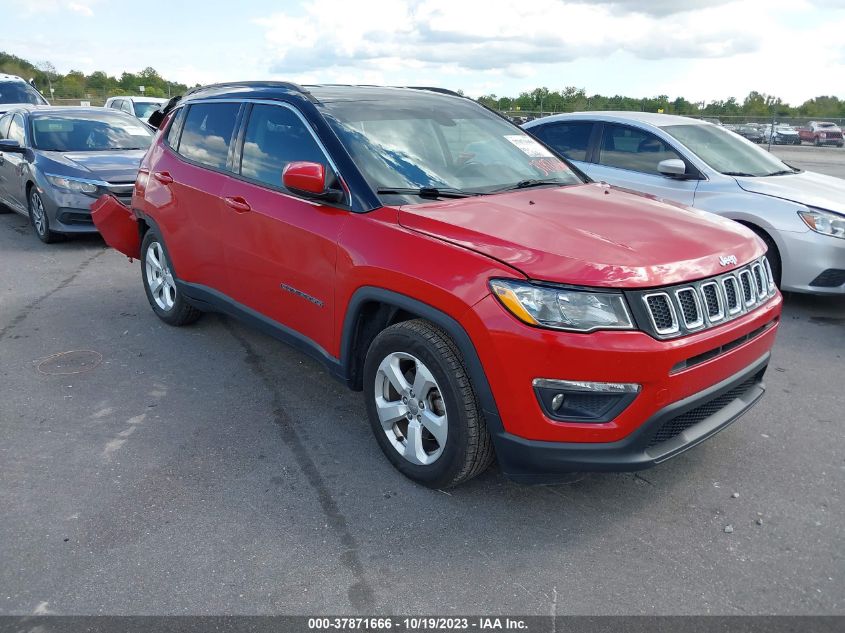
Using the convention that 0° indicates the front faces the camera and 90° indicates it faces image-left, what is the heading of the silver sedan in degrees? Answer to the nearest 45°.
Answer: approximately 315°

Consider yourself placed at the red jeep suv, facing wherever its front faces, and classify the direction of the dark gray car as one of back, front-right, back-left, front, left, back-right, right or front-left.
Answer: back

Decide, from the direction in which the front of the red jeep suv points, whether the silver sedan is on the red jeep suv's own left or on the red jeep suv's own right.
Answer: on the red jeep suv's own left

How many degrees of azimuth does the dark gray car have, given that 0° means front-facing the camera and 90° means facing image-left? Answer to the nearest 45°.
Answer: approximately 315°

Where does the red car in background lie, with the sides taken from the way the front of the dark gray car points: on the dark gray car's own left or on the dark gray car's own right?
on the dark gray car's own left

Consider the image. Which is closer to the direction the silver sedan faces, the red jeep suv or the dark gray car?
the red jeep suv

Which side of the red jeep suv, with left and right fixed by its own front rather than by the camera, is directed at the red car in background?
left

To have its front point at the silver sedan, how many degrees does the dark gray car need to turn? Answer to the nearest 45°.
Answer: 0° — it already faces it

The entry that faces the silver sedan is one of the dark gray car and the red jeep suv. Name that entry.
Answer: the dark gray car

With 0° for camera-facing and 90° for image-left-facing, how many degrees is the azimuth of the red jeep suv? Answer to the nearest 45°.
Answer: approximately 315°
